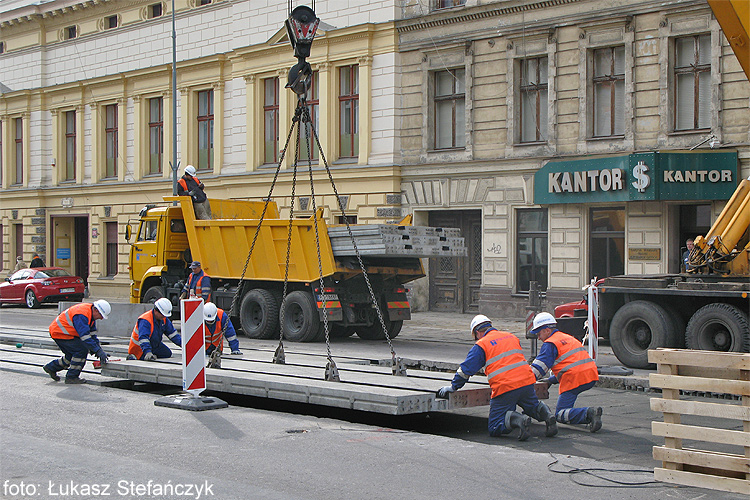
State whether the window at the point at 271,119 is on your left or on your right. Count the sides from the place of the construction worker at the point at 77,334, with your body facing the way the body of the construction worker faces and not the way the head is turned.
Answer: on your left

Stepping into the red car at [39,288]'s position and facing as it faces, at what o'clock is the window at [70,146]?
The window is roughly at 2 o'clock from the red car.

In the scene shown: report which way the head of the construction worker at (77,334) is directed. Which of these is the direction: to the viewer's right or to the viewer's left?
to the viewer's right

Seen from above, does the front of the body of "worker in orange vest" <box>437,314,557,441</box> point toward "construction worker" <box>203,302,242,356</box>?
yes

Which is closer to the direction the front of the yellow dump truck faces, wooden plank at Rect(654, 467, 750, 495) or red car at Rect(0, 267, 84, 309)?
the red car

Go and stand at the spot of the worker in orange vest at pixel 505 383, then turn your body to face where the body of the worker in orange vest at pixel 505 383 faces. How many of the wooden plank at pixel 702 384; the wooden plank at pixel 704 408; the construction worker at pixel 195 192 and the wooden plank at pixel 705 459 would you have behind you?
3

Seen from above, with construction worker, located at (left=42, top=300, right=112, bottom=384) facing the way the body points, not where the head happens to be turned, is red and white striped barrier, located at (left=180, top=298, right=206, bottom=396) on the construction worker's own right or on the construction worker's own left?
on the construction worker's own right

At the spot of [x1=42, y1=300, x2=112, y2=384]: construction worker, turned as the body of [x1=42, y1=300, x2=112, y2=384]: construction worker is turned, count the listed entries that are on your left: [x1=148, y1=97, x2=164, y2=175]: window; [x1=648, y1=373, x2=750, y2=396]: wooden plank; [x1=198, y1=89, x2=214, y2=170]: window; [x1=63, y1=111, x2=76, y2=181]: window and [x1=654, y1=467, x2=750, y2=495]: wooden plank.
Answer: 3

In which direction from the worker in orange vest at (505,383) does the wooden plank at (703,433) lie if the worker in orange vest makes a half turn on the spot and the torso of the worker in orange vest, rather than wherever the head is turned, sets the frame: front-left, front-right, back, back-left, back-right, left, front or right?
front

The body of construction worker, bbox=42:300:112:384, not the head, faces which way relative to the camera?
to the viewer's right

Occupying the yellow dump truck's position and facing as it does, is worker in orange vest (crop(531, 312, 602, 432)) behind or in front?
behind

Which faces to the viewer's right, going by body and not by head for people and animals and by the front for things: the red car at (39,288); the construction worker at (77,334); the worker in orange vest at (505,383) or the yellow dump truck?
the construction worker

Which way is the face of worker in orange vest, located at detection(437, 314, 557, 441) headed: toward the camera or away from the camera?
away from the camera
